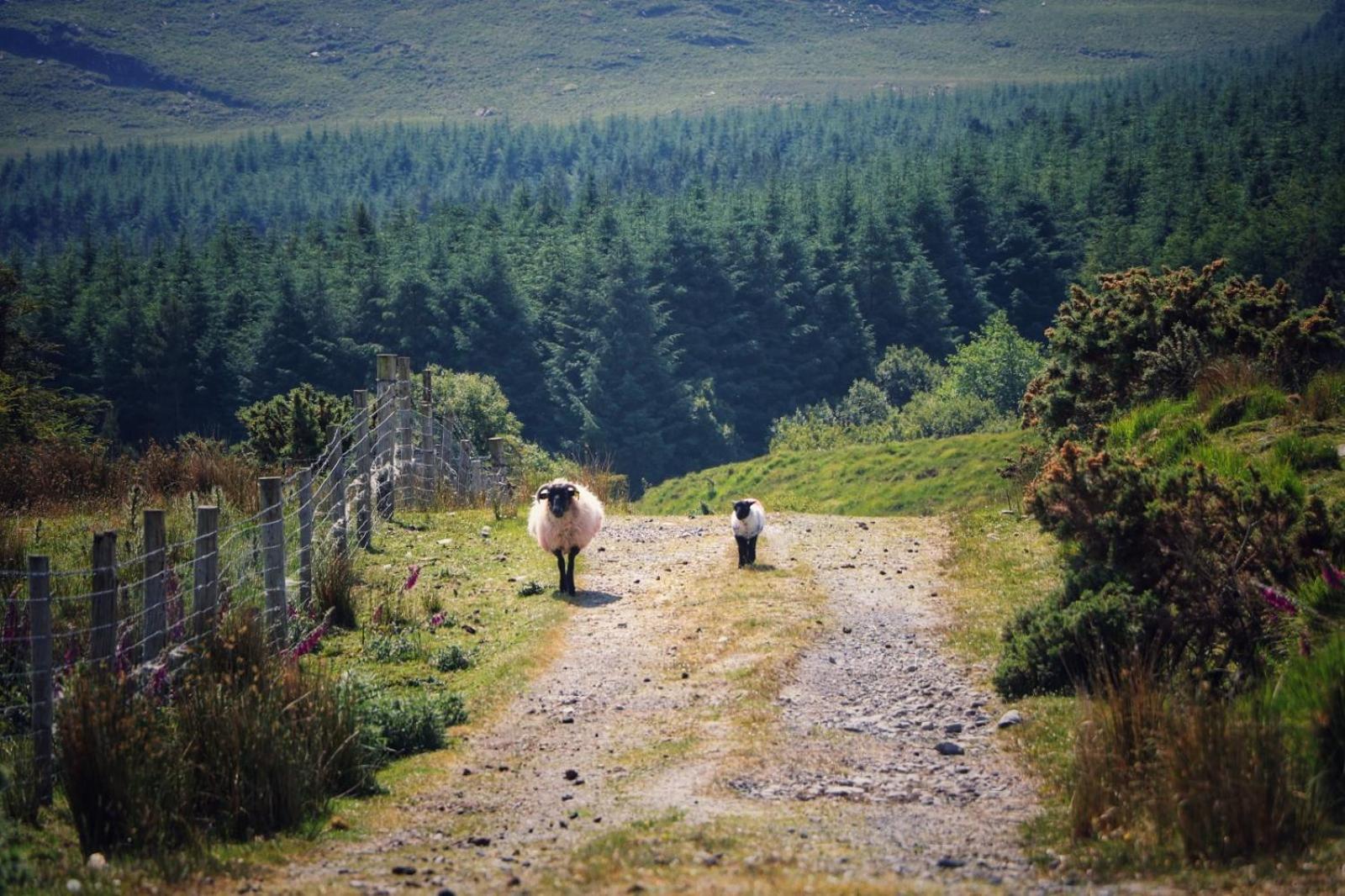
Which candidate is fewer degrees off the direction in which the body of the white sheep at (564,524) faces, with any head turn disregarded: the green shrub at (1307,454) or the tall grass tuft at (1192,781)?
the tall grass tuft

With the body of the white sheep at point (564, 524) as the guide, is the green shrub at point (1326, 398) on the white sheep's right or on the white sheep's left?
on the white sheep's left

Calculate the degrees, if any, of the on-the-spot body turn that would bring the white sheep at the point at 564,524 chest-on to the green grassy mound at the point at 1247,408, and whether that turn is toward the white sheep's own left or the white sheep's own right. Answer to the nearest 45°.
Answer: approximately 90° to the white sheep's own left

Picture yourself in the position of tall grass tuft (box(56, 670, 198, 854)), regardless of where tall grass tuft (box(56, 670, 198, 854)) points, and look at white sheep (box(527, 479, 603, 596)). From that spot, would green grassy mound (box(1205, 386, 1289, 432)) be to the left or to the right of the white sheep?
right

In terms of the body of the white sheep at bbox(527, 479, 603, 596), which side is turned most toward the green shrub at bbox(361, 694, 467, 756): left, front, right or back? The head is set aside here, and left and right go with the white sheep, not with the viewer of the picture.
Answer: front

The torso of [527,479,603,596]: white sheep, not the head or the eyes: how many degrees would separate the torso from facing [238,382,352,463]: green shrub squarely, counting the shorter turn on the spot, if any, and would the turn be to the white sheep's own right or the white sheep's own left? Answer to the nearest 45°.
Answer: approximately 135° to the white sheep's own right

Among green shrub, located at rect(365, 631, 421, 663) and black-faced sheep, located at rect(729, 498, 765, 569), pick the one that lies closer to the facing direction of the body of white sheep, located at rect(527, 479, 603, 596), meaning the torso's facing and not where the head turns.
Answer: the green shrub

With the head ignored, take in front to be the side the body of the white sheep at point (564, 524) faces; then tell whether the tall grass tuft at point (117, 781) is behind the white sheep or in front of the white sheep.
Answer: in front

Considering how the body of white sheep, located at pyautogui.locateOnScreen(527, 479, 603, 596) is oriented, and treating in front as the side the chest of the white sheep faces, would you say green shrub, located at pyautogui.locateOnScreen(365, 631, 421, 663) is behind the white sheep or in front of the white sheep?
in front

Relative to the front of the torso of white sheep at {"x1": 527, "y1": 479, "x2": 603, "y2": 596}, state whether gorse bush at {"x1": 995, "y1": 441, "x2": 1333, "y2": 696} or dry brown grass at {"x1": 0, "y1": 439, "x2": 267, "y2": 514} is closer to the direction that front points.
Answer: the gorse bush

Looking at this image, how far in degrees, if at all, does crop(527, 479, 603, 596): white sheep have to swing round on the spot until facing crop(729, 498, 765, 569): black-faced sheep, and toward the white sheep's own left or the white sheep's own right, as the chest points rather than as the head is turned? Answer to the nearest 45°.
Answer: approximately 135° to the white sheep's own left

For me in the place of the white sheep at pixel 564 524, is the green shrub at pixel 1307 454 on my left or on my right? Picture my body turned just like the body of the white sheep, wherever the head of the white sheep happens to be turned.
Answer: on my left

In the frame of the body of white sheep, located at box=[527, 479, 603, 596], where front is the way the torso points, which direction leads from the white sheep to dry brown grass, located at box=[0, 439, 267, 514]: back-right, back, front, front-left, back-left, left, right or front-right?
back-right

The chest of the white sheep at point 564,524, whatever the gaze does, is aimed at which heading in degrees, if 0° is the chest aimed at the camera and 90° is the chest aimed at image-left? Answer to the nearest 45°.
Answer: approximately 0°
